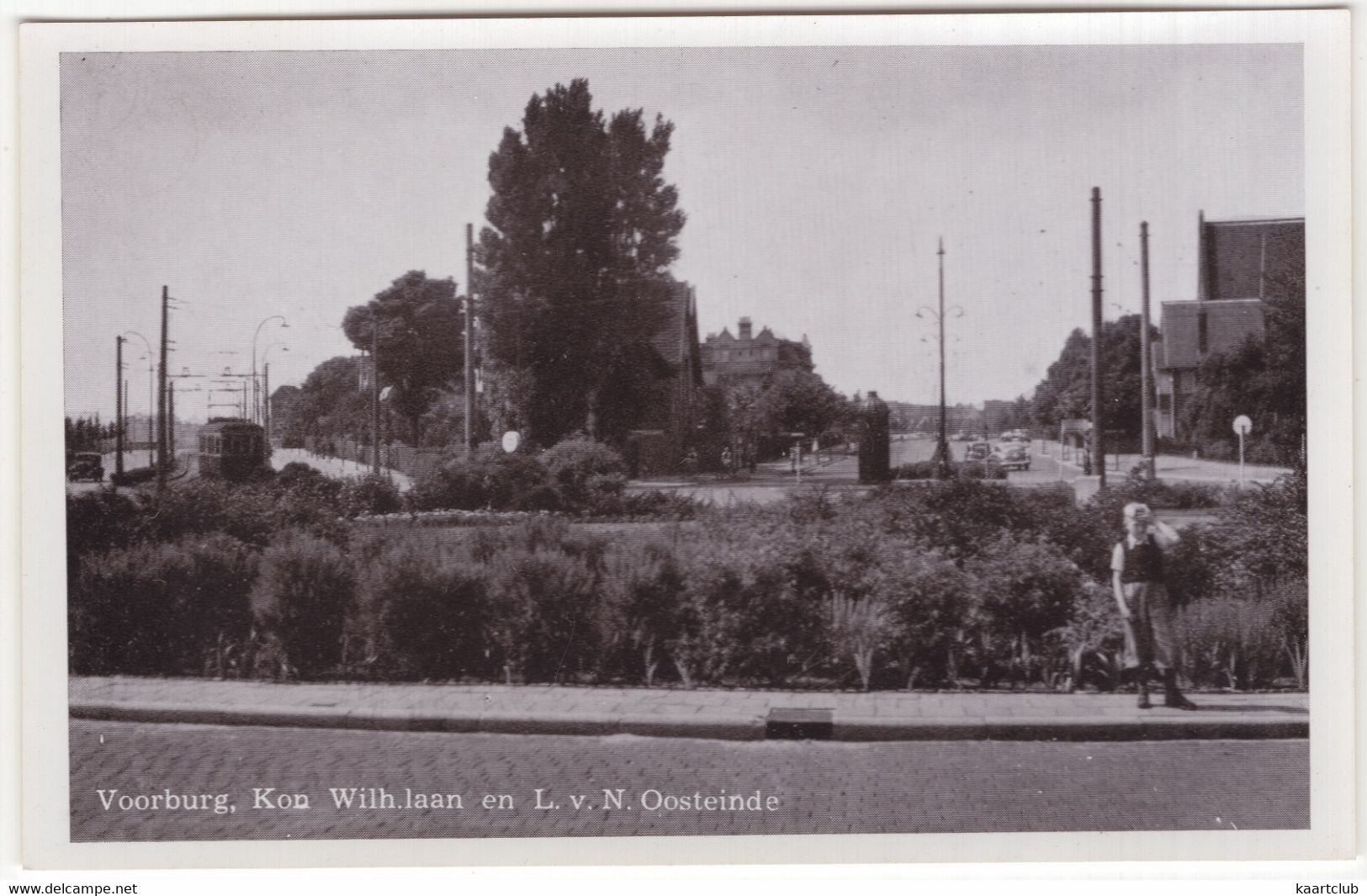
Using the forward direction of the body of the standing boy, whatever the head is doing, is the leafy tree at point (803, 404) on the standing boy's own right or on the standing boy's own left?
on the standing boy's own right

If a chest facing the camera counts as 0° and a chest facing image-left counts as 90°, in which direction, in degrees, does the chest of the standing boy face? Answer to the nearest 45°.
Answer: approximately 0°

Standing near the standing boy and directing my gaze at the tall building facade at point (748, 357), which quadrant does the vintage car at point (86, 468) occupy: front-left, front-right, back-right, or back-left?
front-left
